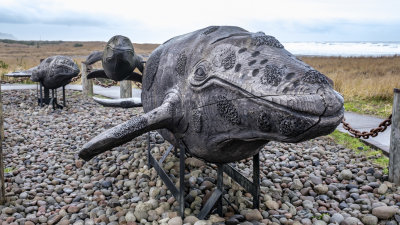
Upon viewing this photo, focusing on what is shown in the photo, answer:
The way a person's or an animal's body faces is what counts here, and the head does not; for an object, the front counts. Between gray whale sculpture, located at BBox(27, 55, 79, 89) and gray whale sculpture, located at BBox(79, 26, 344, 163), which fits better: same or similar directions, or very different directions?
same or similar directions

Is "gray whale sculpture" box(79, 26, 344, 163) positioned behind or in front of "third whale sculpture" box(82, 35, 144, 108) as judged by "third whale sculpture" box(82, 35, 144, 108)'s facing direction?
in front

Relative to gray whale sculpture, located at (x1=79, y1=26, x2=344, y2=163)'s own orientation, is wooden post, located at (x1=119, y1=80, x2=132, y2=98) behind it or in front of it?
behind

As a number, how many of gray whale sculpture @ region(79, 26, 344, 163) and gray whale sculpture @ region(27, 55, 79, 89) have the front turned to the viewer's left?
0

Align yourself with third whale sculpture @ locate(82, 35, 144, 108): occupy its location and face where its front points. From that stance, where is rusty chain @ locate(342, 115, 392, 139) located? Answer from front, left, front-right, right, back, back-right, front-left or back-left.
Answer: left

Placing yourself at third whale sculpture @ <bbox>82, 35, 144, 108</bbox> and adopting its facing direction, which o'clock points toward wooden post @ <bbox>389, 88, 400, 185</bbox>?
The wooden post is roughly at 11 o'clock from the third whale sculpture.

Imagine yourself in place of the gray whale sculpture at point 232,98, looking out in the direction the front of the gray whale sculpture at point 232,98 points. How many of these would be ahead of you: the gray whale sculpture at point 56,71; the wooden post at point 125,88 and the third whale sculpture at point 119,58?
0

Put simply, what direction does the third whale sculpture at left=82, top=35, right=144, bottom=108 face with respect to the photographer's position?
facing the viewer

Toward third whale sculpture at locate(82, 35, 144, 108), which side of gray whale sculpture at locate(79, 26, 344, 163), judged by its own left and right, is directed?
back

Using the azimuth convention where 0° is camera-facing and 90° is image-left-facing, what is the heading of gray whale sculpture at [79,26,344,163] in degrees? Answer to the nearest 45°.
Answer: approximately 315°
